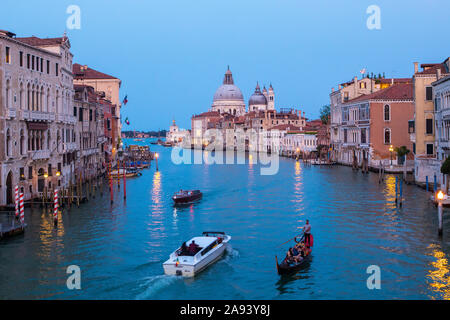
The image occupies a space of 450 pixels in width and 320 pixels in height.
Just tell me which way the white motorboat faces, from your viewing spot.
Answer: facing away from the viewer and to the right of the viewer

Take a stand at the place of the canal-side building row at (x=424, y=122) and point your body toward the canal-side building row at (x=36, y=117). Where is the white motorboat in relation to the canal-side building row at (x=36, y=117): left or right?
left

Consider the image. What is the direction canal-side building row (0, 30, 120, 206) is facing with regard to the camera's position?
facing the viewer and to the right of the viewer

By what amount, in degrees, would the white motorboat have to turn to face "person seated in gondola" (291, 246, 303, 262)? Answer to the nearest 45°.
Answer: approximately 45° to its right

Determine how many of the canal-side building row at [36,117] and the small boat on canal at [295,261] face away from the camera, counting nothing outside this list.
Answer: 0

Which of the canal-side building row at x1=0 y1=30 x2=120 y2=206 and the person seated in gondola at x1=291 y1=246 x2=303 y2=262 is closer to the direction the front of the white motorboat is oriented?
the person seated in gondola

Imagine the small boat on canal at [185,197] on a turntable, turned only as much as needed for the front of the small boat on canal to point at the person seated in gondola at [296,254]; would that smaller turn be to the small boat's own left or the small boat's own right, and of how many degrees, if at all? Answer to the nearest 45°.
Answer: approximately 45° to the small boat's own left

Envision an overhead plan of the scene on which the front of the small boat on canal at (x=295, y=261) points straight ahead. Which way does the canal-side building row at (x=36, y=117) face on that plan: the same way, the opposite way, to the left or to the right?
to the left

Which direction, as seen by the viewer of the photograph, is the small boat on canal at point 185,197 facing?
facing the viewer and to the left of the viewer

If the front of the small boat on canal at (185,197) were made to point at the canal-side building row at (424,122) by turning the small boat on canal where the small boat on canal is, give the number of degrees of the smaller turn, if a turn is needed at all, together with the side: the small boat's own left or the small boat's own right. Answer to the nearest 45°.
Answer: approximately 135° to the small boat's own left
